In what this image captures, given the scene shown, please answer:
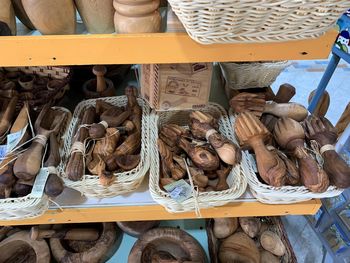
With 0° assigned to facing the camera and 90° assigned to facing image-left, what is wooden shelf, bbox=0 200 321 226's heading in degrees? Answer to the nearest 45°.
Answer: approximately 0°

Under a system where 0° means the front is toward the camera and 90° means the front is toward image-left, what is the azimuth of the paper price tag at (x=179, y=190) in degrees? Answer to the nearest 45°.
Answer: approximately 0°

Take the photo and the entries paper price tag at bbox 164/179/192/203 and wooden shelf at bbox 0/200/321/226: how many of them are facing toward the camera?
2

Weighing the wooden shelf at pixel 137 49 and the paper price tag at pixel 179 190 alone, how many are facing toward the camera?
2
